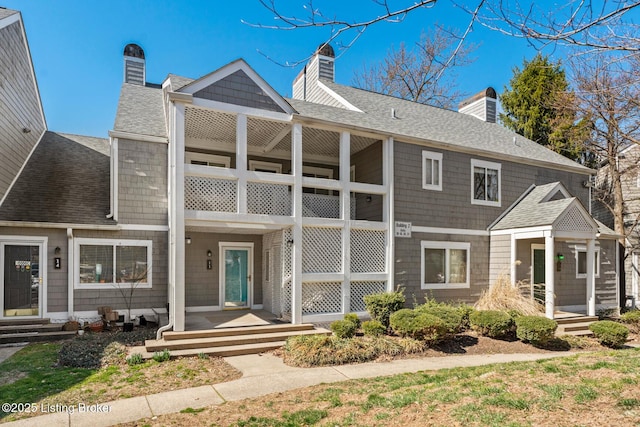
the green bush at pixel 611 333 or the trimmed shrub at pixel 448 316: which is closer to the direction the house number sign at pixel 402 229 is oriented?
the trimmed shrub

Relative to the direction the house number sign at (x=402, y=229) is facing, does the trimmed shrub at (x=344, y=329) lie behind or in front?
in front

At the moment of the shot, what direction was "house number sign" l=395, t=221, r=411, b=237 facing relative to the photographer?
facing the viewer

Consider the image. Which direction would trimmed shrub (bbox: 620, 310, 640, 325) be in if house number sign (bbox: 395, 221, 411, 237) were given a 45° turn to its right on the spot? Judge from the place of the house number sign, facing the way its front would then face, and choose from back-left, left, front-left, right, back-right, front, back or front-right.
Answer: back-left

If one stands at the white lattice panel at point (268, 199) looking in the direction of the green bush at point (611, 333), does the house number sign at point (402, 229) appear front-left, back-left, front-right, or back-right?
front-left

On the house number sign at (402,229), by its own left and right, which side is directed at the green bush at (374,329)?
front

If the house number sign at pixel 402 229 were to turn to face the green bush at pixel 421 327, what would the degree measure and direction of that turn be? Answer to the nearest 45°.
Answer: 0° — it already faces it

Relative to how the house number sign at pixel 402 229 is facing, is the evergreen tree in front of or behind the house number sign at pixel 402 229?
behind

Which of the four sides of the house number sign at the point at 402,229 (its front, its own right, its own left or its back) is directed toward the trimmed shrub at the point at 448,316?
front
